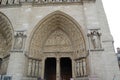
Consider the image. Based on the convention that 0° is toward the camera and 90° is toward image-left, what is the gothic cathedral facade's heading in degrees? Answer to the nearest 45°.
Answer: approximately 0°
